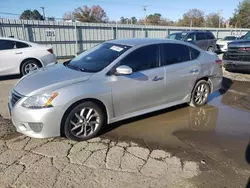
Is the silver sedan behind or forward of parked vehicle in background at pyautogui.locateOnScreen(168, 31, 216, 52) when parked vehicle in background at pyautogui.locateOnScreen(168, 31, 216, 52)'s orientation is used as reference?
forward

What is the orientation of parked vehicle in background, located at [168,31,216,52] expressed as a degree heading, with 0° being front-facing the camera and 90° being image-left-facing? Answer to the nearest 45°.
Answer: approximately 45°

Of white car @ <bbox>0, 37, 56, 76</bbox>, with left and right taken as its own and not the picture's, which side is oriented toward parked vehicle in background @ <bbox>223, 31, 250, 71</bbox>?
back

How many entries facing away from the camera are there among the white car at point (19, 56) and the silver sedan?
0

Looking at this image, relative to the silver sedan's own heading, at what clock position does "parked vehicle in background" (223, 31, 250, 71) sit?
The parked vehicle in background is roughly at 6 o'clock from the silver sedan.

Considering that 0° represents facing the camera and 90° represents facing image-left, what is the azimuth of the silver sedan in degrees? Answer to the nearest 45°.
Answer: approximately 45°

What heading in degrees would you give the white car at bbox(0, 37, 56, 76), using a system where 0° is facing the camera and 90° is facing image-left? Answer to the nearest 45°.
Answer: approximately 90°

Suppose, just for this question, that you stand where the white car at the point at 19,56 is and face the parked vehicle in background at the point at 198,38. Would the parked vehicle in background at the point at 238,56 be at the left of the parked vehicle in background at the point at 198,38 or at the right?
right

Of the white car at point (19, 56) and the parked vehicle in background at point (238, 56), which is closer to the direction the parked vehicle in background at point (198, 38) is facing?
the white car
